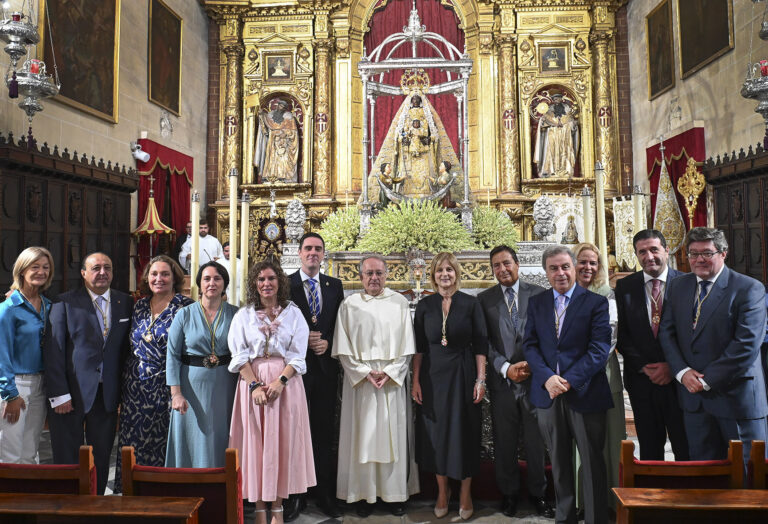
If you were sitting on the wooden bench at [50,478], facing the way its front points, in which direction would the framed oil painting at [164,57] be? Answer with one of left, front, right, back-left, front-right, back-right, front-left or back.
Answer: front

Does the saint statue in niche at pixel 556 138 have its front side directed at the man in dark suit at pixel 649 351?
yes

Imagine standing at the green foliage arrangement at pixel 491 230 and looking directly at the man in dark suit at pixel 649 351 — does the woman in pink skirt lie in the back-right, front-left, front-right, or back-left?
front-right

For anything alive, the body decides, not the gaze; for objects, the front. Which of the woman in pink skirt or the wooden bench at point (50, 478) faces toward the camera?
the woman in pink skirt

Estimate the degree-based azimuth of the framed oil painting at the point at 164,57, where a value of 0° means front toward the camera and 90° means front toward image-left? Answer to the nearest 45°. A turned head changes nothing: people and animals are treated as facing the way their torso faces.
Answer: approximately 315°

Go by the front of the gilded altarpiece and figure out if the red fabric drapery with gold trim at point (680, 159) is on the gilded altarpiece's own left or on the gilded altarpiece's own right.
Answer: on the gilded altarpiece's own left

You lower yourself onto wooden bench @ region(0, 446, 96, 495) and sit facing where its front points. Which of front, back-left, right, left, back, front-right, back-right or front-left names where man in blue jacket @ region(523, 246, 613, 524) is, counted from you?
right

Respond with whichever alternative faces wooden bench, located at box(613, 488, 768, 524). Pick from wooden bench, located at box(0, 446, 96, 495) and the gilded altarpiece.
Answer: the gilded altarpiece

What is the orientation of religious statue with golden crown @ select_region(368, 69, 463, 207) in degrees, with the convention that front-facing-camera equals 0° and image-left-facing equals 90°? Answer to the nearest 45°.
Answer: approximately 0°

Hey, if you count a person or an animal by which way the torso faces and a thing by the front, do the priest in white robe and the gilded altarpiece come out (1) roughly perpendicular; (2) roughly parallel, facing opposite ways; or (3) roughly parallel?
roughly parallel

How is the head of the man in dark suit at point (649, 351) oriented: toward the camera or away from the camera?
toward the camera

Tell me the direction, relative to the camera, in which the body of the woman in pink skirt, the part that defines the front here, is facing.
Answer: toward the camera

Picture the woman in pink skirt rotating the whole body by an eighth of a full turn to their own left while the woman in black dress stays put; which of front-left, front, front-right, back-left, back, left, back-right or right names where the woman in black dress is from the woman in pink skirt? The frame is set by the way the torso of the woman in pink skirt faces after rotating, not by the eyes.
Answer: front-left
